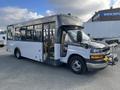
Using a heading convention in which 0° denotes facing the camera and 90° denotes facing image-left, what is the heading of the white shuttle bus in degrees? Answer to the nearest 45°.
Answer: approximately 315°

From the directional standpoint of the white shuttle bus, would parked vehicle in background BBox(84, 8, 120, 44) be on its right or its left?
on its left
